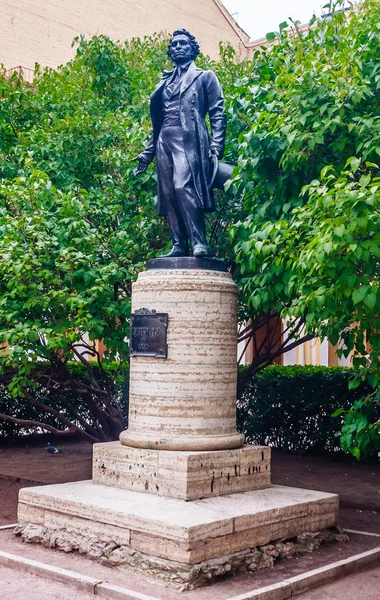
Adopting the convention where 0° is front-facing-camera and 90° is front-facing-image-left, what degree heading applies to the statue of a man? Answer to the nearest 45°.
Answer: approximately 45°

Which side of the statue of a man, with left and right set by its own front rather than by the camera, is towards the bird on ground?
right

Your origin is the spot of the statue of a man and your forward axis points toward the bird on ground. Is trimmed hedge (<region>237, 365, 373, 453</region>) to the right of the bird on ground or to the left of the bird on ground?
right

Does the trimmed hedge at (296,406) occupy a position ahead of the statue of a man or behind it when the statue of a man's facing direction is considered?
behind
